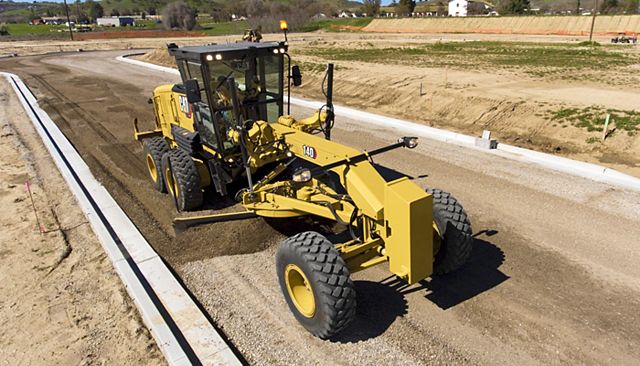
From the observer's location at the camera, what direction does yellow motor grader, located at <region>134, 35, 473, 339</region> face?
facing the viewer and to the right of the viewer

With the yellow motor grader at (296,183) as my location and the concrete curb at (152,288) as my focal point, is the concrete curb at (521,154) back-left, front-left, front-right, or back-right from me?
back-right

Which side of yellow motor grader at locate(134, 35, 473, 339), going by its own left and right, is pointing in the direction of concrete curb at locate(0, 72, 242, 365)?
right
